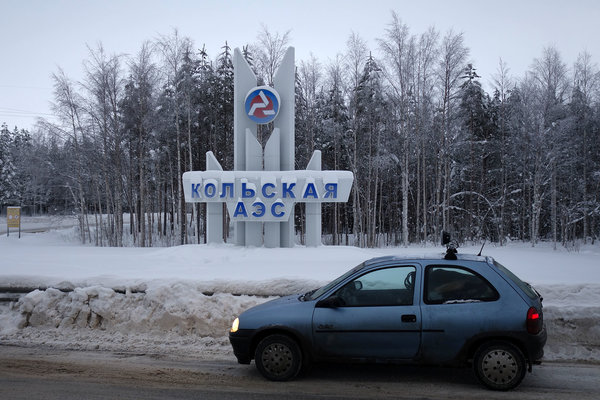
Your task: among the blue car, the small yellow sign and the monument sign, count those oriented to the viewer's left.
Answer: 1

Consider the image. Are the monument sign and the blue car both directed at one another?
no

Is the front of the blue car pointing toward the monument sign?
no

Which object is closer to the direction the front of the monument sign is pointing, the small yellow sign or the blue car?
the blue car

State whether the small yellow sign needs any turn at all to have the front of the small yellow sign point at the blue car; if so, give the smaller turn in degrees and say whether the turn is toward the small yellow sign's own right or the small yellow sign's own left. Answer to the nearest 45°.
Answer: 0° — it already faces it

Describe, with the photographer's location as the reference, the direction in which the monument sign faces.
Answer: facing the viewer

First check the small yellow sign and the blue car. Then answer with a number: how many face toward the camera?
1

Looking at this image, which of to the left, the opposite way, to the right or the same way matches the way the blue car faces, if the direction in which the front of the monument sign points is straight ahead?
to the right

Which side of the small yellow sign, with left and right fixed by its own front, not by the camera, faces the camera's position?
front

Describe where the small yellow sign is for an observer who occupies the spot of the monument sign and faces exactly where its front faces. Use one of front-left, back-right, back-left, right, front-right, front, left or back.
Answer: back-right

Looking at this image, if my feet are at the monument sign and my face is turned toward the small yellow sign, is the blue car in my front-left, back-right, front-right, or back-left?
back-left

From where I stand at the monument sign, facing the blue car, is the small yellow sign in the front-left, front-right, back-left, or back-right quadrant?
back-right

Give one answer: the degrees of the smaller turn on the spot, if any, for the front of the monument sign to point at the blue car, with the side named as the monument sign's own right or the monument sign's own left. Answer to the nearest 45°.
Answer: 0° — it already faces it

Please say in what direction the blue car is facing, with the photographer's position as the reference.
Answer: facing to the left of the viewer
